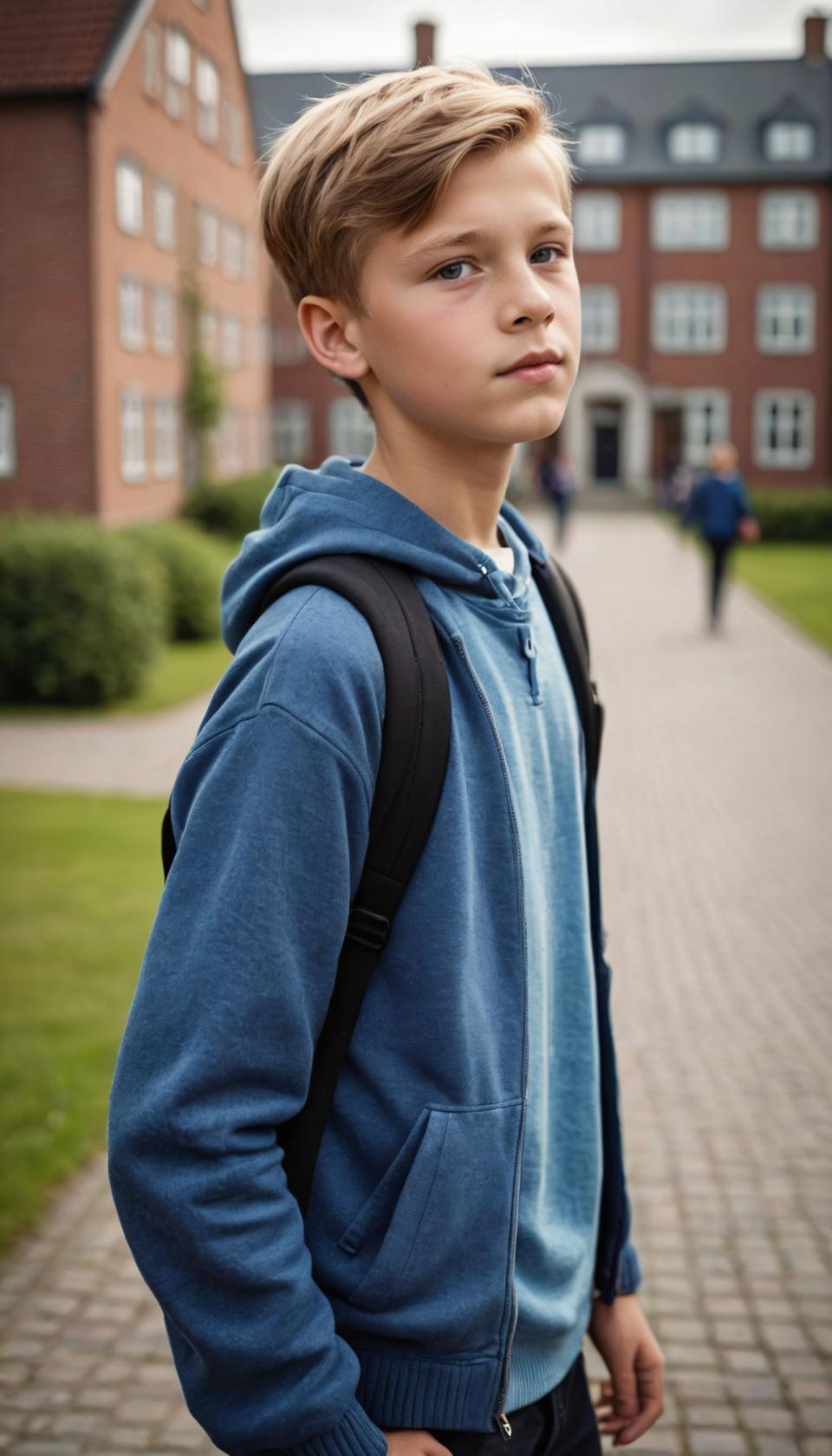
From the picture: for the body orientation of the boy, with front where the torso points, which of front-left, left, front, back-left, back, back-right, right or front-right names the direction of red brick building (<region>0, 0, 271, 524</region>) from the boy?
back-left

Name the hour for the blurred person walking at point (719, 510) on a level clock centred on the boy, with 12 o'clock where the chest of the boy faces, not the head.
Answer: The blurred person walking is roughly at 8 o'clock from the boy.

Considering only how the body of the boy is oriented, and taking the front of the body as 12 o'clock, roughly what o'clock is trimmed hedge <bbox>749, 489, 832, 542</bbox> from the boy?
The trimmed hedge is roughly at 8 o'clock from the boy.

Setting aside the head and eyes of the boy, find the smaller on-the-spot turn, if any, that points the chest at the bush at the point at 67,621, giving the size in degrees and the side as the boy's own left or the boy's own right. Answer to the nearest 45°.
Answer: approximately 135° to the boy's own left

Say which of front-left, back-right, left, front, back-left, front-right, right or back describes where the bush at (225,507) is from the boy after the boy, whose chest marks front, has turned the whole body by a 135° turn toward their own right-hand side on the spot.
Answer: right

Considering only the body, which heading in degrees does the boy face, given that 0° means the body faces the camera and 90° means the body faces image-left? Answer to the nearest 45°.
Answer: approximately 315°
